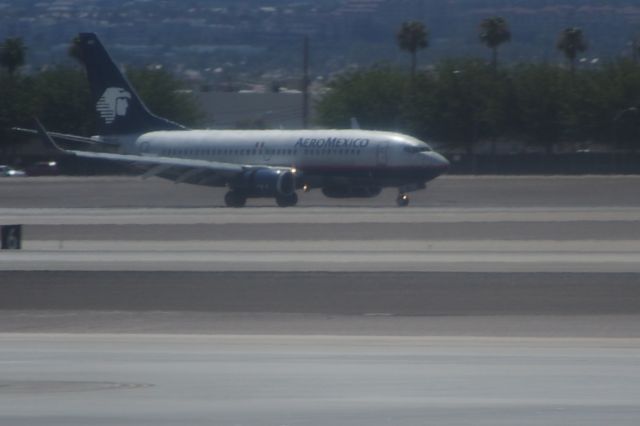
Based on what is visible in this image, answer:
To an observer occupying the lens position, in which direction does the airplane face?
facing the viewer and to the right of the viewer
